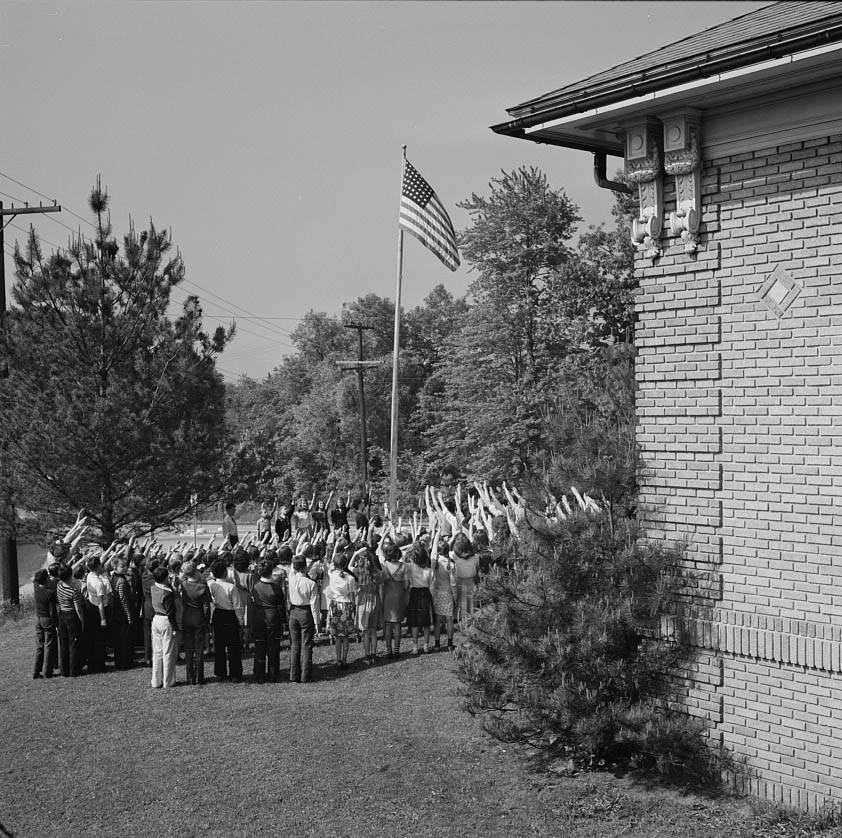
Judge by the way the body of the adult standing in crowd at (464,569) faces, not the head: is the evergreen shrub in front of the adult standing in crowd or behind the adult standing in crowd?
behind

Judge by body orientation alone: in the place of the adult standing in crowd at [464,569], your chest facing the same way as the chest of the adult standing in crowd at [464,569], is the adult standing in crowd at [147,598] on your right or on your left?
on your left

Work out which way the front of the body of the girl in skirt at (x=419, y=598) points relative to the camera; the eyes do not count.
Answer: away from the camera

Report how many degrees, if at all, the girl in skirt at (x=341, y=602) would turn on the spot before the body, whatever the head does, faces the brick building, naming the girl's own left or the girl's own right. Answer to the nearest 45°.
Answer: approximately 135° to the girl's own right

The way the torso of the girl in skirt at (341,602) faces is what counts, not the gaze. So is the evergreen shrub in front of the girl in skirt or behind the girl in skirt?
behind

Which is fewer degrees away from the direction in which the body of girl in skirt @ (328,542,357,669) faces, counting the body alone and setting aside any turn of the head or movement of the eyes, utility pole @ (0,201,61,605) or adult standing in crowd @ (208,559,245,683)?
the utility pole

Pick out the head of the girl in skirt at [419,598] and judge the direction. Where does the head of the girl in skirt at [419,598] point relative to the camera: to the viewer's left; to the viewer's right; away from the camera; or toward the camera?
away from the camera

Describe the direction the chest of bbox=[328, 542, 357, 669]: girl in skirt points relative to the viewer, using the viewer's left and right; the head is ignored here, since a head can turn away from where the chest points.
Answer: facing away from the viewer

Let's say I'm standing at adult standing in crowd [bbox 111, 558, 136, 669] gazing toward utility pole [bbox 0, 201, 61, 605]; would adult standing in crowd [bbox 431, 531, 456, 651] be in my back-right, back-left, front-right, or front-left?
back-right

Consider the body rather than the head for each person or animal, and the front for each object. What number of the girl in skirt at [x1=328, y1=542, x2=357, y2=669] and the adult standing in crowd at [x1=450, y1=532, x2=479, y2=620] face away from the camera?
2

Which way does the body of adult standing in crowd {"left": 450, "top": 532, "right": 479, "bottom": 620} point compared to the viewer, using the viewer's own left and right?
facing away from the viewer

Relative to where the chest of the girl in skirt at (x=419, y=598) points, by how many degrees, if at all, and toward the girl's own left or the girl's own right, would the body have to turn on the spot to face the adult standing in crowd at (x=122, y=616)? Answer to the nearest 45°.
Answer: approximately 90° to the girl's own left
